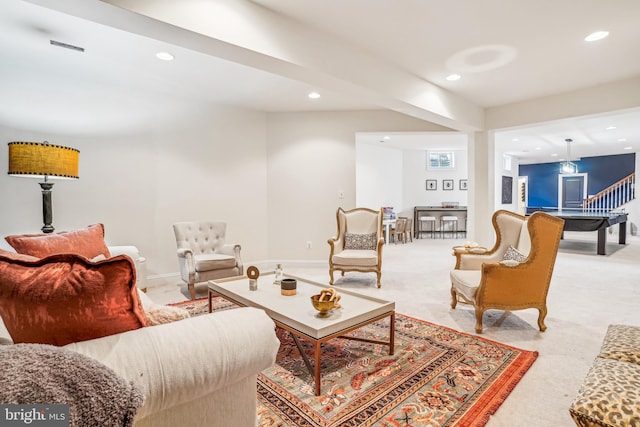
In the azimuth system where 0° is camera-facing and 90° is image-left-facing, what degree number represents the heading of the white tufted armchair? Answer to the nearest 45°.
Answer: approximately 315°

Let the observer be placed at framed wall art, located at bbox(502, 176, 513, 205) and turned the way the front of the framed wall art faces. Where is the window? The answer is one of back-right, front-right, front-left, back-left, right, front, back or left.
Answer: right

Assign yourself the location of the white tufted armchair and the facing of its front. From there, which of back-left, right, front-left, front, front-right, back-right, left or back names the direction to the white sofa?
front-right

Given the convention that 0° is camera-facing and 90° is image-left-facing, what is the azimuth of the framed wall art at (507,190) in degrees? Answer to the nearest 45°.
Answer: approximately 315°

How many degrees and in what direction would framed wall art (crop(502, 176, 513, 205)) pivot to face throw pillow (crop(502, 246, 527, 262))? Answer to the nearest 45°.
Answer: approximately 45° to its right

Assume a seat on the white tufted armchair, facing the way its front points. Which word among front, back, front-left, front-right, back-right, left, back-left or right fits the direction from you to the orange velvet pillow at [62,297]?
front-right

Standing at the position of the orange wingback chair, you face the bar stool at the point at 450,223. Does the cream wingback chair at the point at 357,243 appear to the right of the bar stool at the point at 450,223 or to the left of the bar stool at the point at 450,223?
left

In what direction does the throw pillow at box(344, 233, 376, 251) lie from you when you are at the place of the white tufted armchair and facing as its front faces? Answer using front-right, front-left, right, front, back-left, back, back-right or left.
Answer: front-left
